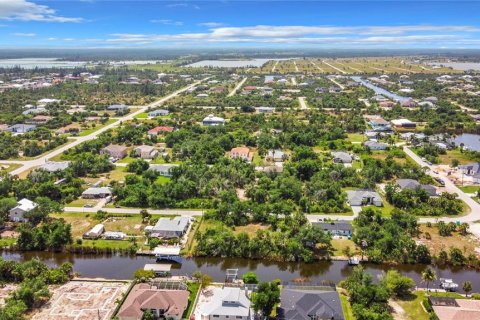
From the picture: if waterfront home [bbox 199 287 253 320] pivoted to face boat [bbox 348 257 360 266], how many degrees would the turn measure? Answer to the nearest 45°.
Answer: approximately 135° to its left

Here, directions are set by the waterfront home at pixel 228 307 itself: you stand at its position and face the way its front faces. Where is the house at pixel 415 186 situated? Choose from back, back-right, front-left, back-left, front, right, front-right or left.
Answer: back-left

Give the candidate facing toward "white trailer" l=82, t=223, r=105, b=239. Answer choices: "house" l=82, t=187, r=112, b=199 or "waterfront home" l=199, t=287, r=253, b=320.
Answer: "house" l=82, t=187, r=112, b=199

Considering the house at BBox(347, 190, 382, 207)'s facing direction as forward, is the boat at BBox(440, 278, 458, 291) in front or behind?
in front

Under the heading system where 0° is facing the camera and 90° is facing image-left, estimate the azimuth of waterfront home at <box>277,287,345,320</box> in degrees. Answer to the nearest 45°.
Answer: approximately 0°

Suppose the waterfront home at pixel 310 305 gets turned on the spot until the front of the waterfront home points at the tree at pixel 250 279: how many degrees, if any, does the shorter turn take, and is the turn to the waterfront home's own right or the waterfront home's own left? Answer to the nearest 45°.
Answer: approximately 135° to the waterfront home's own right

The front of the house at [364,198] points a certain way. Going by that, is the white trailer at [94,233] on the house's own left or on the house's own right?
on the house's own right

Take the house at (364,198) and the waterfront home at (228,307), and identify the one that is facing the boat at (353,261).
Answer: the house

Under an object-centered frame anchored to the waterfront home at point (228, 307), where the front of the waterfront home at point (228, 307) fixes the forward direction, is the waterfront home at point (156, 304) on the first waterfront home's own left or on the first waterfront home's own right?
on the first waterfront home's own right

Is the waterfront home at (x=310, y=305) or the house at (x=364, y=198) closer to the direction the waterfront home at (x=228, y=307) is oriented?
the waterfront home

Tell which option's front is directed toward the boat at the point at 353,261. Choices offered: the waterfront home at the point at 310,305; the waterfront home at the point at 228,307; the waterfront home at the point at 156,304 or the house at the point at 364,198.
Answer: the house

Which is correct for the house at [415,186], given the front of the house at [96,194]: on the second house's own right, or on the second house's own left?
on the second house's own left

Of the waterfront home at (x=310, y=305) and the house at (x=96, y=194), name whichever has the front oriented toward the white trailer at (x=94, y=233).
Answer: the house at (x=96, y=194)

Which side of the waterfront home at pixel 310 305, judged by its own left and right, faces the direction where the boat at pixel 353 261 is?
back

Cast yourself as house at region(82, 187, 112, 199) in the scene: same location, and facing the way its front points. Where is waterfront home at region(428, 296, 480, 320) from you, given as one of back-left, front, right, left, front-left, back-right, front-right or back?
front-left
